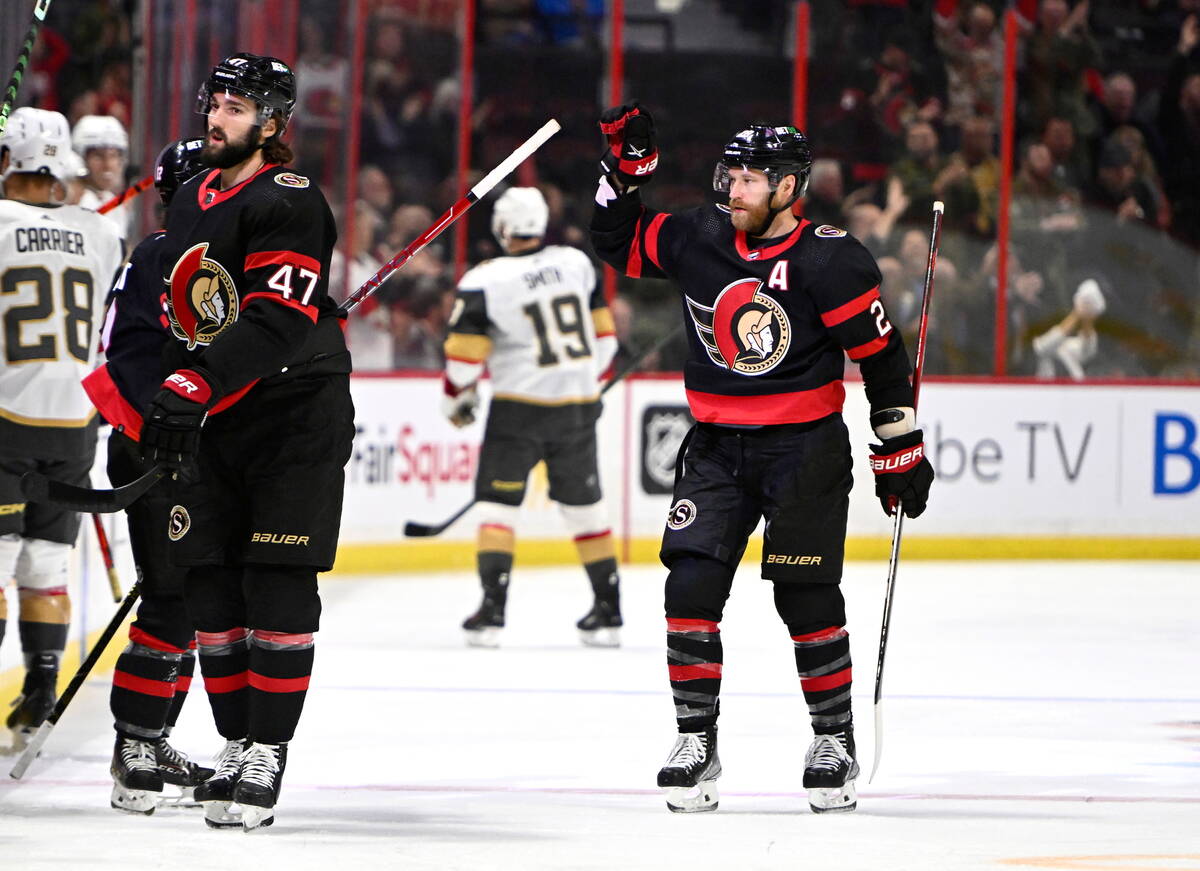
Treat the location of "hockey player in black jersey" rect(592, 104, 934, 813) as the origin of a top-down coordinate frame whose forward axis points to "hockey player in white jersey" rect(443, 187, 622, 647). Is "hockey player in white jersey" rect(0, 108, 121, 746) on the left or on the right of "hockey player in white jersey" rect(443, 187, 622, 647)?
left

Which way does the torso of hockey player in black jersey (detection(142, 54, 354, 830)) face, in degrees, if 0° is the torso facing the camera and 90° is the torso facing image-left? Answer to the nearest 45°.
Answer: approximately 45°

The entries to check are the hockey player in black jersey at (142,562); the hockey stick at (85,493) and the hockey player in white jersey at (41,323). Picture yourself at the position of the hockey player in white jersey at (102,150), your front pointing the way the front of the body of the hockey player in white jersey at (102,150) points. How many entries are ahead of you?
3

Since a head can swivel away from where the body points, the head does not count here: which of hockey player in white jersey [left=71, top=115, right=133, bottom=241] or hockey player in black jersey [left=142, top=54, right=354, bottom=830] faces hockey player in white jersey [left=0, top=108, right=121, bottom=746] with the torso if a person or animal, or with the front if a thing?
hockey player in white jersey [left=71, top=115, right=133, bottom=241]

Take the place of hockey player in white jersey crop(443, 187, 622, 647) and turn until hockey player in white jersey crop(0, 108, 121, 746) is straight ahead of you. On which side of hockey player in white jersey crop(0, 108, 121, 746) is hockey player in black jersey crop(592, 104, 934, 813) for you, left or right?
left

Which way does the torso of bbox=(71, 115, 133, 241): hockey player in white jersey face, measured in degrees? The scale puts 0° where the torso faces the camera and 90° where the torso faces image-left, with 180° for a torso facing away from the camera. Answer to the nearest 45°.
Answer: approximately 0°

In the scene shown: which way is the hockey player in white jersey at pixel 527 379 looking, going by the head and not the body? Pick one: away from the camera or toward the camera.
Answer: away from the camera

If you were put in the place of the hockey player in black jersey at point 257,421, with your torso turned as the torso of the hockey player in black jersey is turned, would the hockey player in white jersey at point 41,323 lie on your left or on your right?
on your right

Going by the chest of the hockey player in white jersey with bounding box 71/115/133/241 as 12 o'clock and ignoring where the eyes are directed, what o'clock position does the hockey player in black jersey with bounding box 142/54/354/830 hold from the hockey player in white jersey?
The hockey player in black jersey is roughly at 12 o'clock from the hockey player in white jersey.

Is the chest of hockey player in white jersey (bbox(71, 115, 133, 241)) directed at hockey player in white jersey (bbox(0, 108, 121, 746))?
yes
